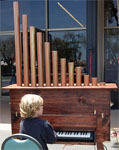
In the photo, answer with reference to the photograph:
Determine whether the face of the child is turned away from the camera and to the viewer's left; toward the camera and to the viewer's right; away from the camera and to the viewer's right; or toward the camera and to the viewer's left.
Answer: away from the camera and to the viewer's right

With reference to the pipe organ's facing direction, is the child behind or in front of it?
in front

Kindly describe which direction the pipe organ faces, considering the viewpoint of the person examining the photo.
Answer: facing the viewer
